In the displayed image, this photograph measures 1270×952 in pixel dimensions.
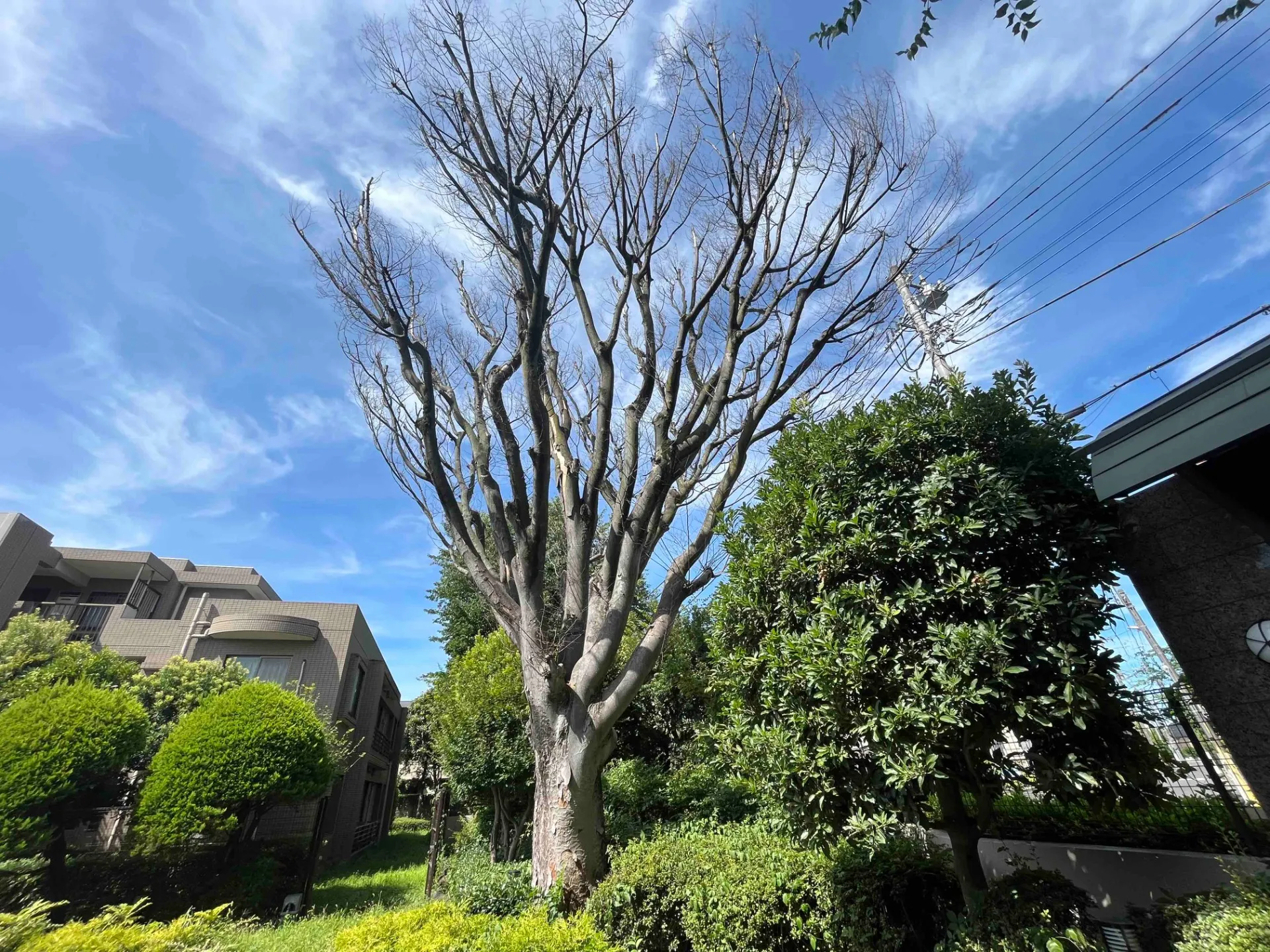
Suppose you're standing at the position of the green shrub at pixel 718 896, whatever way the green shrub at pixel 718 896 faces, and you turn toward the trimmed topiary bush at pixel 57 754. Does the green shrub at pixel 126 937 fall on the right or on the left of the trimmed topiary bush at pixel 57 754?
left
